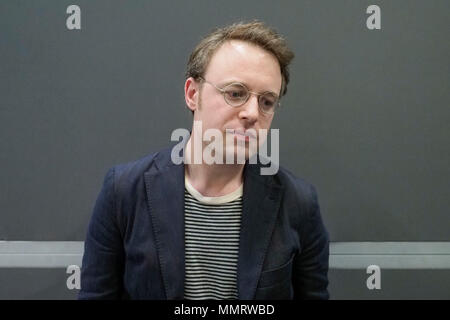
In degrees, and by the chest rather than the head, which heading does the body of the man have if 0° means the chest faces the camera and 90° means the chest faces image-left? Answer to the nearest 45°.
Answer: approximately 0°
